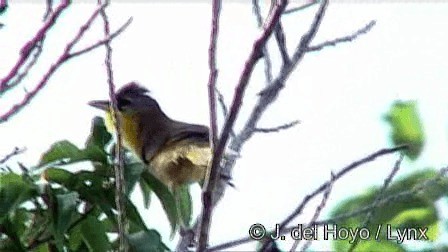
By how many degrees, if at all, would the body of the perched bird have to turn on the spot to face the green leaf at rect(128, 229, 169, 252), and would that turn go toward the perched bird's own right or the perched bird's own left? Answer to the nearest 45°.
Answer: approximately 90° to the perched bird's own left

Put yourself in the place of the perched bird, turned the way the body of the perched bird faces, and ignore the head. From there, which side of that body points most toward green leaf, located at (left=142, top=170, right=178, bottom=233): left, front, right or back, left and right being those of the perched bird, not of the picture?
left

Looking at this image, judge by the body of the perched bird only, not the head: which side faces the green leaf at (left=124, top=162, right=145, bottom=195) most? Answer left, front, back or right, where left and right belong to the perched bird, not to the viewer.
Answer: left

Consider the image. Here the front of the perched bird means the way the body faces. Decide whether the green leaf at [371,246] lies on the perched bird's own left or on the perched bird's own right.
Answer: on the perched bird's own left

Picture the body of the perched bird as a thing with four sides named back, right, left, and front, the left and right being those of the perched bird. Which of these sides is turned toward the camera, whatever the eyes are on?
left

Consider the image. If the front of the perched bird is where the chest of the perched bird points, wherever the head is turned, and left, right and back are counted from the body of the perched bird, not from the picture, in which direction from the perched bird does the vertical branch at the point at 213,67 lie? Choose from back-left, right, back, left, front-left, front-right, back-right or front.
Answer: back
